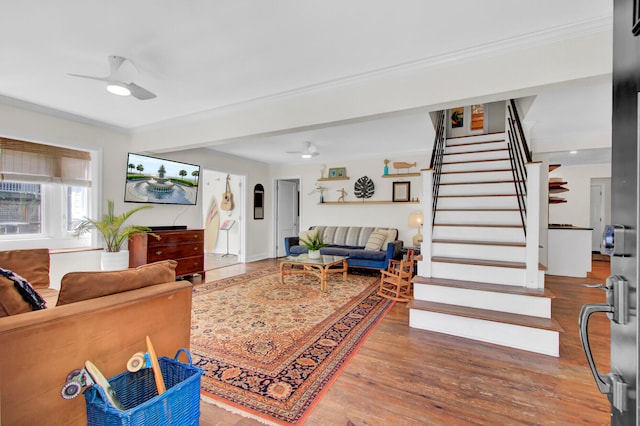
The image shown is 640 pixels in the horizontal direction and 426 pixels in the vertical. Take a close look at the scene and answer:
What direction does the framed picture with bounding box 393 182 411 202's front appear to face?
toward the camera

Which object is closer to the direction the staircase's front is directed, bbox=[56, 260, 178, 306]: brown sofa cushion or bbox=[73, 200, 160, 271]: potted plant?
the brown sofa cushion

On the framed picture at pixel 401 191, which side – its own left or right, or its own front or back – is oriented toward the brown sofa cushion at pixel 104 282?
front

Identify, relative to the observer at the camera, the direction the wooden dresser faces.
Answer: facing the viewer and to the right of the viewer

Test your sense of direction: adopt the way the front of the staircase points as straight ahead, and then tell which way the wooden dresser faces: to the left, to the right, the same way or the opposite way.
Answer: to the left

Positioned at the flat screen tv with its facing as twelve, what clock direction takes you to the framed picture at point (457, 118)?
The framed picture is roughly at 11 o'clock from the flat screen tv.

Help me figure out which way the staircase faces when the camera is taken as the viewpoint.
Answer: facing the viewer

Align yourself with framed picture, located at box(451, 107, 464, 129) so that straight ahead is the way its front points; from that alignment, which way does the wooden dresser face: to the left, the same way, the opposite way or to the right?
to the left

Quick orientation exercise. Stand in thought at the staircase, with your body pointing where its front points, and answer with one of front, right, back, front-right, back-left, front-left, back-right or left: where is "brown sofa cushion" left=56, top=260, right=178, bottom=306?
front-right

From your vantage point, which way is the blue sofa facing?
toward the camera

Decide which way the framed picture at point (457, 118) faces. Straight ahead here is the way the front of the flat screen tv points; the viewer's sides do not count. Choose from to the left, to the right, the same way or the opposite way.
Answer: to the right

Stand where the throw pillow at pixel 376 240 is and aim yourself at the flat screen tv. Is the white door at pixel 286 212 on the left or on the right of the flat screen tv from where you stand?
right

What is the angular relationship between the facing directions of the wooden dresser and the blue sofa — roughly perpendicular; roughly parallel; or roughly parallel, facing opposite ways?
roughly perpendicular

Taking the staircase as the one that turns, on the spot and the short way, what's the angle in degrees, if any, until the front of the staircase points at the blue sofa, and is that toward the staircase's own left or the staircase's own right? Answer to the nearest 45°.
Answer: approximately 135° to the staircase's own right

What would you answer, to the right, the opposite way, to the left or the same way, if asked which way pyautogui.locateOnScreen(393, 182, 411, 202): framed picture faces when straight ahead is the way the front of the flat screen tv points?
to the right
